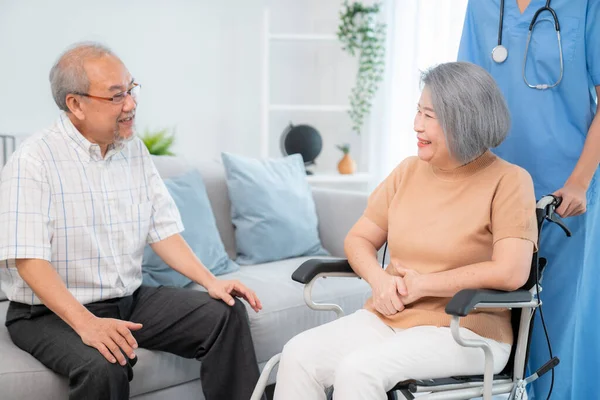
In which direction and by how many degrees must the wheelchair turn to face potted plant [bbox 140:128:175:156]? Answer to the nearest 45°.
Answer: approximately 90° to its right

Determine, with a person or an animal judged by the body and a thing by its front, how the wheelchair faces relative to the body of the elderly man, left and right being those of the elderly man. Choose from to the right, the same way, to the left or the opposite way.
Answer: to the right

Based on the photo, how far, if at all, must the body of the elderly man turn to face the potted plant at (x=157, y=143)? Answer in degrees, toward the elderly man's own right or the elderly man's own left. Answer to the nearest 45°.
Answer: approximately 135° to the elderly man's own left

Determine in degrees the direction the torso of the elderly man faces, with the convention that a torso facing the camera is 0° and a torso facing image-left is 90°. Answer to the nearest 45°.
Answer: approximately 315°

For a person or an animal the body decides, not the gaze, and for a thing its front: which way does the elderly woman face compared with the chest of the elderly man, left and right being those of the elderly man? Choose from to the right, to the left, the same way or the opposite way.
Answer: to the right

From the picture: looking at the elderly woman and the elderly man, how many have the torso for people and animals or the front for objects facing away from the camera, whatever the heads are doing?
0

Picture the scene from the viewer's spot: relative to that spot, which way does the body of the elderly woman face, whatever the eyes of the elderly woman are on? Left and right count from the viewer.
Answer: facing the viewer and to the left of the viewer

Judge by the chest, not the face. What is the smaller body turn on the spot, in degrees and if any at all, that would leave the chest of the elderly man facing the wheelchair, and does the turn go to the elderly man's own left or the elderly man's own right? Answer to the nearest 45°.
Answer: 0° — they already face it

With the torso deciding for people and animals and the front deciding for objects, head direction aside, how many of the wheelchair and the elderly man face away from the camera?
0

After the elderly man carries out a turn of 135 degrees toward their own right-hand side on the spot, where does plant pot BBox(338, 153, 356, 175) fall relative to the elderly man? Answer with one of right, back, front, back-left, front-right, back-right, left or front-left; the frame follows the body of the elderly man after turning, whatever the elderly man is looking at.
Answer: back-right

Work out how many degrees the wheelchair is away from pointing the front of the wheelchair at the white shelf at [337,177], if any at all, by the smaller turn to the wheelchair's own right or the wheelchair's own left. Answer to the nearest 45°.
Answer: approximately 135° to the wheelchair's own right

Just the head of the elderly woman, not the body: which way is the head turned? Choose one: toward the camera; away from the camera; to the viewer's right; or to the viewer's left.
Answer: to the viewer's left

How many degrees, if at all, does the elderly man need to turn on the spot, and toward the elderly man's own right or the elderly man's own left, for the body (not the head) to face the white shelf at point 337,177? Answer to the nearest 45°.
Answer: approximately 90° to the elderly man's own left

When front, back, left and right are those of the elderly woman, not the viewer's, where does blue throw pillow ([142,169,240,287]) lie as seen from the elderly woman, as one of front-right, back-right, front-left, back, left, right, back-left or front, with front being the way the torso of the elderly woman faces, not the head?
right

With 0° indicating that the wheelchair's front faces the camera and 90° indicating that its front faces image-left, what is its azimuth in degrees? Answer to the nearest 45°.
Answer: approximately 45°

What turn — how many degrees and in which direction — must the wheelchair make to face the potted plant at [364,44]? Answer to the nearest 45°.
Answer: approximately 135° to its right
